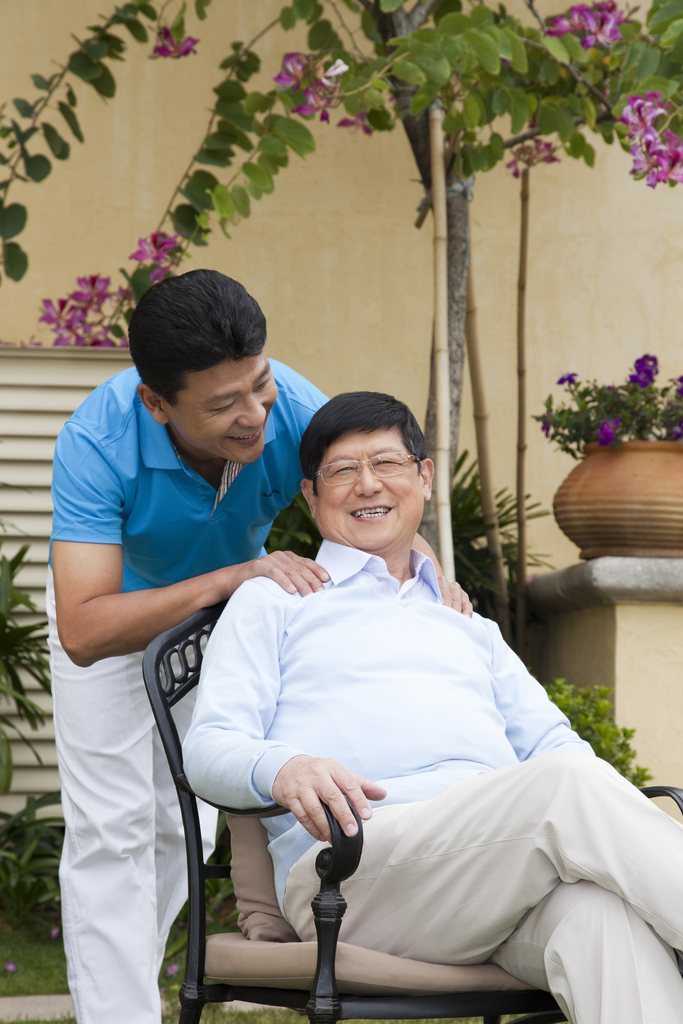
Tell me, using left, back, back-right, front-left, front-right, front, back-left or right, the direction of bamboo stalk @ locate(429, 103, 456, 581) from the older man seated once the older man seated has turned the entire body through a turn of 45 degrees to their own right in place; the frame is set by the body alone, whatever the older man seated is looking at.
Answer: back

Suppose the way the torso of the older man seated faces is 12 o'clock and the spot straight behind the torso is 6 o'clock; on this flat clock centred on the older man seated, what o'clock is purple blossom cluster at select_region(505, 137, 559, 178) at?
The purple blossom cluster is roughly at 8 o'clock from the older man seated.

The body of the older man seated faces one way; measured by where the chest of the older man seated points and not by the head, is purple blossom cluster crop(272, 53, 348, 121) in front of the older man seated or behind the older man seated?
behind

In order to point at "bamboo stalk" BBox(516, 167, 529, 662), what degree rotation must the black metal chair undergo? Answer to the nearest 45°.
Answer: approximately 135° to its left

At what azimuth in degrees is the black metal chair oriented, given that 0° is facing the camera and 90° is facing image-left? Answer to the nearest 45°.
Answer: approximately 315°

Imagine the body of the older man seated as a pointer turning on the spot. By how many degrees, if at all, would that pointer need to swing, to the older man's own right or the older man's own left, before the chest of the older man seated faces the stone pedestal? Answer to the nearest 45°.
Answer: approximately 135° to the older man's own left

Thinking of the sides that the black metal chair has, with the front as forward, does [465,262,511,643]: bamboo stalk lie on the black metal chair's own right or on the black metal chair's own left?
on the black metal chair's own left

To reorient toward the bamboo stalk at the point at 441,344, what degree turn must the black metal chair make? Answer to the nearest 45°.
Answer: approximately 135° to its left

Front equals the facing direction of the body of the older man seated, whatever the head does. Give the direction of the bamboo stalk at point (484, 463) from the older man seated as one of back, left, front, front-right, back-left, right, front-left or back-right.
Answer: back-left

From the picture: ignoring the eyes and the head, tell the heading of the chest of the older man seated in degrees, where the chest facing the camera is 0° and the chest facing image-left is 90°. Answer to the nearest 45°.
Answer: approximately 315°

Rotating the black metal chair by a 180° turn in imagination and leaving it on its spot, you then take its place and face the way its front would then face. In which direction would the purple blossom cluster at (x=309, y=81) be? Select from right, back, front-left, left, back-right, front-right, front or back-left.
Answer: front-right

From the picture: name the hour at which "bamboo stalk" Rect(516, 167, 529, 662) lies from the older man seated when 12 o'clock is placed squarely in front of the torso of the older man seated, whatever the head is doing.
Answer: The bamboo stalk is roughly at 8 o'clock from the older man seated.
